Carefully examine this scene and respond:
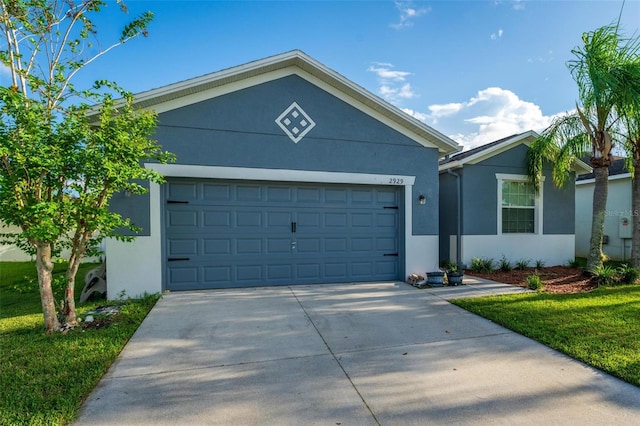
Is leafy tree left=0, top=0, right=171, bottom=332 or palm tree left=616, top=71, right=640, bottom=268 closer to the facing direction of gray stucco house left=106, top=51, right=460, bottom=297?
the leafy tree

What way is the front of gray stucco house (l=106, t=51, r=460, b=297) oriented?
toward the camera

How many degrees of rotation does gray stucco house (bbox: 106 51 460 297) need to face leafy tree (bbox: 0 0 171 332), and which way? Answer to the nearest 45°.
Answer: approximately 45° to its right

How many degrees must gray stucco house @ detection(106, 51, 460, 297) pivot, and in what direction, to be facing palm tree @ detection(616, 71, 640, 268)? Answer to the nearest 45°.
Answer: approximately 90° to its left

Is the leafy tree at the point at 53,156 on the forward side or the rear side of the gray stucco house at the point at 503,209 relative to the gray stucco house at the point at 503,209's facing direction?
on the forward side

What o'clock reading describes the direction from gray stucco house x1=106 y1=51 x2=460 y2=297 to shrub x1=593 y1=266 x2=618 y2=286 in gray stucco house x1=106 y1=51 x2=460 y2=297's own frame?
The shrub is roughly at 9 o'clock from the gray stucco house.

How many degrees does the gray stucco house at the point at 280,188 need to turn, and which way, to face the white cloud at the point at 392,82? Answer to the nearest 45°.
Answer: approximately 135° to its left

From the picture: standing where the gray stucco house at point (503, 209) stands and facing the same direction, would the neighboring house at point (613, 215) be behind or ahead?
behind

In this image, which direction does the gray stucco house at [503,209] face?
toward the camera
